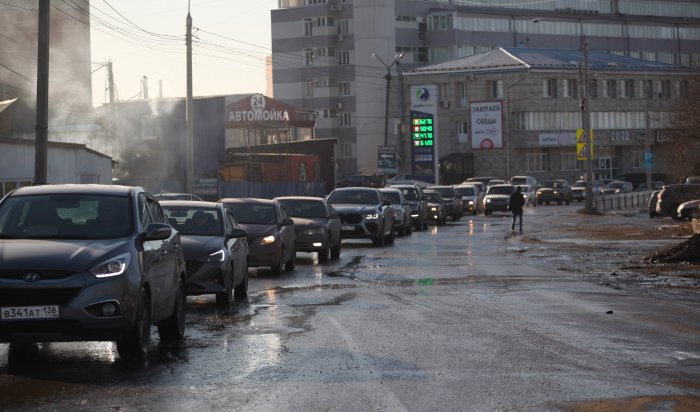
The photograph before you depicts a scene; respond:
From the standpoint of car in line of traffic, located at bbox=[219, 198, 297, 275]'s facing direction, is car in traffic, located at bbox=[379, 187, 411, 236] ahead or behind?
behind

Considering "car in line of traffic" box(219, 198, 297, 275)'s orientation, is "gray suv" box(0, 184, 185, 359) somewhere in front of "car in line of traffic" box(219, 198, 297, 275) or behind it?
in front

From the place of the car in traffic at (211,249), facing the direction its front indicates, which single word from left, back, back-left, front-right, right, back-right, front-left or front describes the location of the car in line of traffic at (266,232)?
back

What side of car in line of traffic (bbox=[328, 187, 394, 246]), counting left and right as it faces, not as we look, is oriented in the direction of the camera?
front

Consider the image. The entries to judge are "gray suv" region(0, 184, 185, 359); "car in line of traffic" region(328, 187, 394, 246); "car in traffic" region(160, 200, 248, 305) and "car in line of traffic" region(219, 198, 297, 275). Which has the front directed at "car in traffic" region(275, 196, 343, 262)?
"car in line of traffic" region(328, 187, 394, 246)

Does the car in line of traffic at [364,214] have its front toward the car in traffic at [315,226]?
yes

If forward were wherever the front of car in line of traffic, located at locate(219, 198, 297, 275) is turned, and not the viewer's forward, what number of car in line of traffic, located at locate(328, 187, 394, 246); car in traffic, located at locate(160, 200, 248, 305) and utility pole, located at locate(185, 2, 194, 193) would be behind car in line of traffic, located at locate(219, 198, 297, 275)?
2

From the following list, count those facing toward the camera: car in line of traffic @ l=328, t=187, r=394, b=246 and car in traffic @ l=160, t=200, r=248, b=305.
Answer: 2

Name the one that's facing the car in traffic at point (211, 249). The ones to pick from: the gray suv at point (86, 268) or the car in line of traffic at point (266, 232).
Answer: the car in line of traffic at point (266, 232)

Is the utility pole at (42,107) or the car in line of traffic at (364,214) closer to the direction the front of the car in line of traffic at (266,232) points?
the utility pole

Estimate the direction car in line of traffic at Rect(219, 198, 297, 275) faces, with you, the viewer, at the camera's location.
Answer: facing the viewer

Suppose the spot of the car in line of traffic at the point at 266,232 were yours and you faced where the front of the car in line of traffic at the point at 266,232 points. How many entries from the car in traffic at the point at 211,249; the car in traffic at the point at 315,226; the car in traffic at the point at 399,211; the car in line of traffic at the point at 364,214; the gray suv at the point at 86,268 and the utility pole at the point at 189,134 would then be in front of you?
2

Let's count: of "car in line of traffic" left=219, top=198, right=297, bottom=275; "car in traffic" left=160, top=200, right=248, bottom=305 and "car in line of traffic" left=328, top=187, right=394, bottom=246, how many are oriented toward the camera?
3
